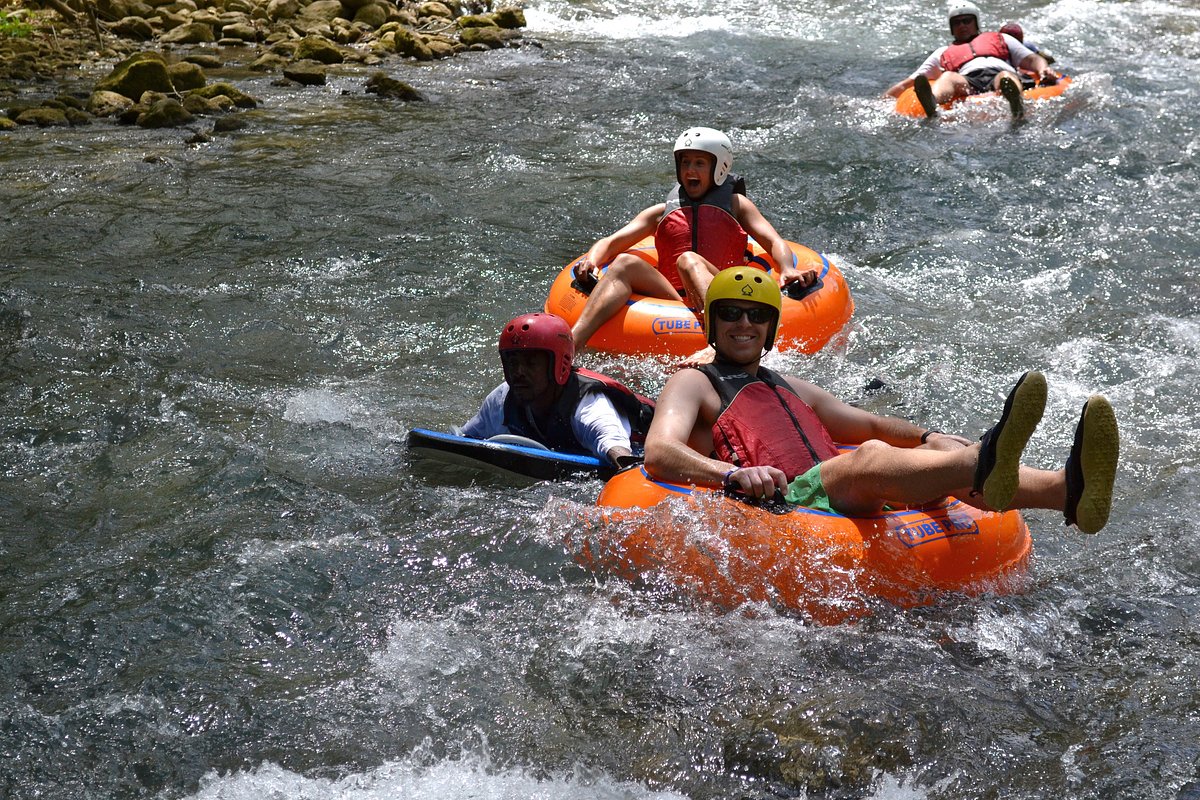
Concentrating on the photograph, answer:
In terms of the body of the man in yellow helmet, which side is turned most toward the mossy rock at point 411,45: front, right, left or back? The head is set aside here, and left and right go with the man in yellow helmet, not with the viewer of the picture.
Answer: back

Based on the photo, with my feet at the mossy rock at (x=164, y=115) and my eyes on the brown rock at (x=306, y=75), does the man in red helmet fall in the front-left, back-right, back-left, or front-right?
back-right

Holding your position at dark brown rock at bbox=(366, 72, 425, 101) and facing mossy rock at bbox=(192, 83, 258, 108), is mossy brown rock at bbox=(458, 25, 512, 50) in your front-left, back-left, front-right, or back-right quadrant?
back-right

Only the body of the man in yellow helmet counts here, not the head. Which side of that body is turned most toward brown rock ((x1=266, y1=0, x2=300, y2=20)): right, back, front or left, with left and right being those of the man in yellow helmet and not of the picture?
back

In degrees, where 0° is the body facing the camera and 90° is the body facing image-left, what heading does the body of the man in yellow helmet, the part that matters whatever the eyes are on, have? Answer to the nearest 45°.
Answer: approximately 315°

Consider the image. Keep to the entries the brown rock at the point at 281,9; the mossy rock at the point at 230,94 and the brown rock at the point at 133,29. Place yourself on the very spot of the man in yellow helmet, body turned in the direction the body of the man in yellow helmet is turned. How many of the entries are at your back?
3

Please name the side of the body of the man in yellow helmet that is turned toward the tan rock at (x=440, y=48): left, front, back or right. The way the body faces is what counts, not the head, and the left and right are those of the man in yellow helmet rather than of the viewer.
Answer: back

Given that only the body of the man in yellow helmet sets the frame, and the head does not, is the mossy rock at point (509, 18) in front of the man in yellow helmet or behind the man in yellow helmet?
behind

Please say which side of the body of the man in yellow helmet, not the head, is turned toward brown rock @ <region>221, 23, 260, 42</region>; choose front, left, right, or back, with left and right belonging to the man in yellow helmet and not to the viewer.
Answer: back

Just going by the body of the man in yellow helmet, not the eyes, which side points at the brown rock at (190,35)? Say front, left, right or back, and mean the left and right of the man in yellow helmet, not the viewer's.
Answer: back

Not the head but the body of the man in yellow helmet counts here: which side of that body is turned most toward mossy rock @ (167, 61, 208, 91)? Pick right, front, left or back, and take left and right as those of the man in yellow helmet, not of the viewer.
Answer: back

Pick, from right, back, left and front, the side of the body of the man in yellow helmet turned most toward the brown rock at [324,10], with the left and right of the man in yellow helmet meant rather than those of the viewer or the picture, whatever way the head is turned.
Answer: back

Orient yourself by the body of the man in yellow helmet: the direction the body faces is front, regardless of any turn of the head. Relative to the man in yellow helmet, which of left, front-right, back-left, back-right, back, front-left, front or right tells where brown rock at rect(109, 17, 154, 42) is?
back
